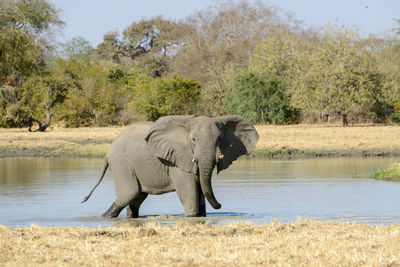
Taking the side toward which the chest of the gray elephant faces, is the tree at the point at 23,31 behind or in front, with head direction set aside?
behind

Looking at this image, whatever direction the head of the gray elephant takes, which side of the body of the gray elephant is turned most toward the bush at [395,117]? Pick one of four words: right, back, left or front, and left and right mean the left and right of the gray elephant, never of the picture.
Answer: left

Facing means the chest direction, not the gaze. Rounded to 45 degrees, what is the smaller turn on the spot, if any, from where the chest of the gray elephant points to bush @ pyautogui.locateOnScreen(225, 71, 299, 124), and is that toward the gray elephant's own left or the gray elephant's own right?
approximately 135° to the gray elephant's own left

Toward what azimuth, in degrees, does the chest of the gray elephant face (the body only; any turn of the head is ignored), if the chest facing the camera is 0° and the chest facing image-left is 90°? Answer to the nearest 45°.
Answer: approximately 315°
